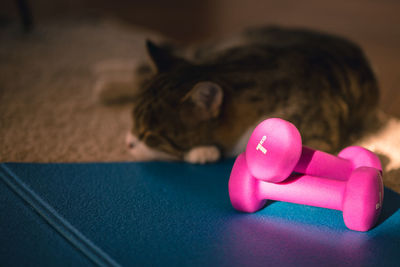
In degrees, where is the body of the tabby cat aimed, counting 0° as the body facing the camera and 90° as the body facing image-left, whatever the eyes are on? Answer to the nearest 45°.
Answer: approximately 90°
